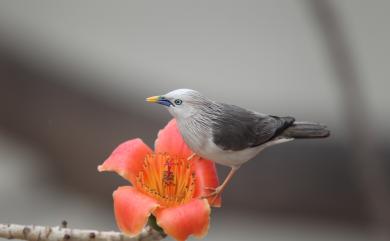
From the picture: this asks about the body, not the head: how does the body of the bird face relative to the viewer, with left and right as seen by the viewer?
facing to the left of the viewer
